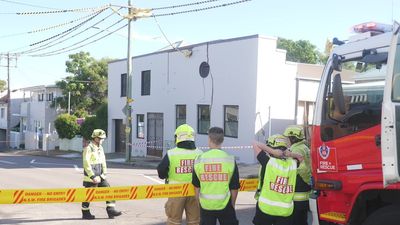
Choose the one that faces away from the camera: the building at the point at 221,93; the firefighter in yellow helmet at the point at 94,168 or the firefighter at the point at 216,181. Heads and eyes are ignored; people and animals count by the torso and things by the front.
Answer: the firefighter

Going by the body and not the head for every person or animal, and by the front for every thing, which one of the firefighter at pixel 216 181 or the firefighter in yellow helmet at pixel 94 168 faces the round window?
the firefighter

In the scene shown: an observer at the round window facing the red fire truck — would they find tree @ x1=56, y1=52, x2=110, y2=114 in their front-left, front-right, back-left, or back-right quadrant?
back-right

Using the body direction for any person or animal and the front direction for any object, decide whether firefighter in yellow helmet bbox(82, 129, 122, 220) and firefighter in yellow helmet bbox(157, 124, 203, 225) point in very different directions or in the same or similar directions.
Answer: very different directions

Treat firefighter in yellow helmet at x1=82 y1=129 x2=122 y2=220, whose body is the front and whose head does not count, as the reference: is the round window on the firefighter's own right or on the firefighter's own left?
on the firefighter's own left

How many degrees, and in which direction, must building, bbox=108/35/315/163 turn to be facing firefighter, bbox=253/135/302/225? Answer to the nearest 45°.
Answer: approximately 45° to its left

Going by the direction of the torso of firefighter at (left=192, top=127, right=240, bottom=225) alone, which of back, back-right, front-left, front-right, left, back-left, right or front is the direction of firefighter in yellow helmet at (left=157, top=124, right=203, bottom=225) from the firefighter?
front-left

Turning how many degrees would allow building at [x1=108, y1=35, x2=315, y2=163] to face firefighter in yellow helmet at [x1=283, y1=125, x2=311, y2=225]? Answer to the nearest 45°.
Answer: approximately 45° to its left

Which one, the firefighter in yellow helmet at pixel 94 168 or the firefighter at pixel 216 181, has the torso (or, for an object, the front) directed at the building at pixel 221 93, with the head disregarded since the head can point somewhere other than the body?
the firefighter

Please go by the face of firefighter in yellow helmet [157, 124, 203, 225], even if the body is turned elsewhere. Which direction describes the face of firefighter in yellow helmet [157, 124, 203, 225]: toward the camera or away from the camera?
away from the camera

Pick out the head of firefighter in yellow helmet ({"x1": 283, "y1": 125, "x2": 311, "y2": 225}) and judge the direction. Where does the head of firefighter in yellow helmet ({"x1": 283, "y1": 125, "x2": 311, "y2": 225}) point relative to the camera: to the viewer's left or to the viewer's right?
to the viewer's left

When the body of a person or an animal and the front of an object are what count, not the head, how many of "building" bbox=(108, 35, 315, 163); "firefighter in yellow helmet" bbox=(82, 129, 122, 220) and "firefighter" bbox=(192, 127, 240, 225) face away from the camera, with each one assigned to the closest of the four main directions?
1

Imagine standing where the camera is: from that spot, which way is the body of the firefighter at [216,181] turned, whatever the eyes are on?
away from the camera
